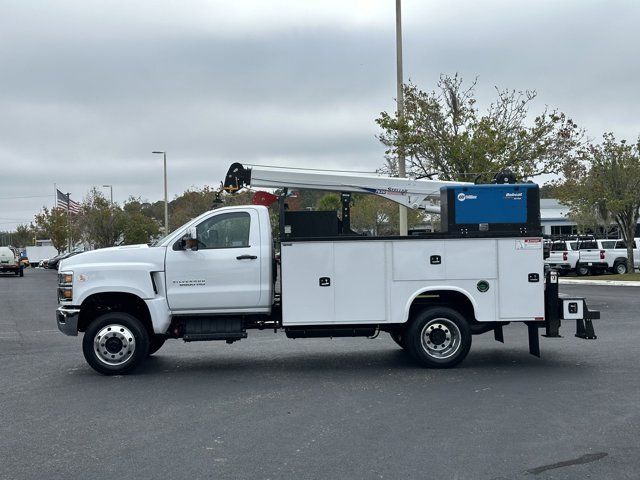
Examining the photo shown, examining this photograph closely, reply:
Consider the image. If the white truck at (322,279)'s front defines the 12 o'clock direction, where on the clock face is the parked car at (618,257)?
The parked car is roughly at 4 o'clock from the white truck.

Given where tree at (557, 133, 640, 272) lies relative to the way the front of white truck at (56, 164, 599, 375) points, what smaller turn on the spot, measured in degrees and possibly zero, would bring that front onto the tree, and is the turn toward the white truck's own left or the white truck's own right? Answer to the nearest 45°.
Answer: approximately 135° to the white truck's own right

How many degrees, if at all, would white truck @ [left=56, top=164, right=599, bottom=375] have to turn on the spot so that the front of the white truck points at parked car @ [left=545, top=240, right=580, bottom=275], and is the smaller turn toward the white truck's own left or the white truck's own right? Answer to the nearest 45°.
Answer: approximately 135° to the white truck's own right

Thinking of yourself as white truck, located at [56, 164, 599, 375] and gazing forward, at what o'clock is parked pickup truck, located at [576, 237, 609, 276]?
The parked pickup truck is roughly at 4 o'clock from the white truck.

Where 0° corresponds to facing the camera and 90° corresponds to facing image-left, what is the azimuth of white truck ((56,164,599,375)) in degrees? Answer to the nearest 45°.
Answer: approximately 90°
